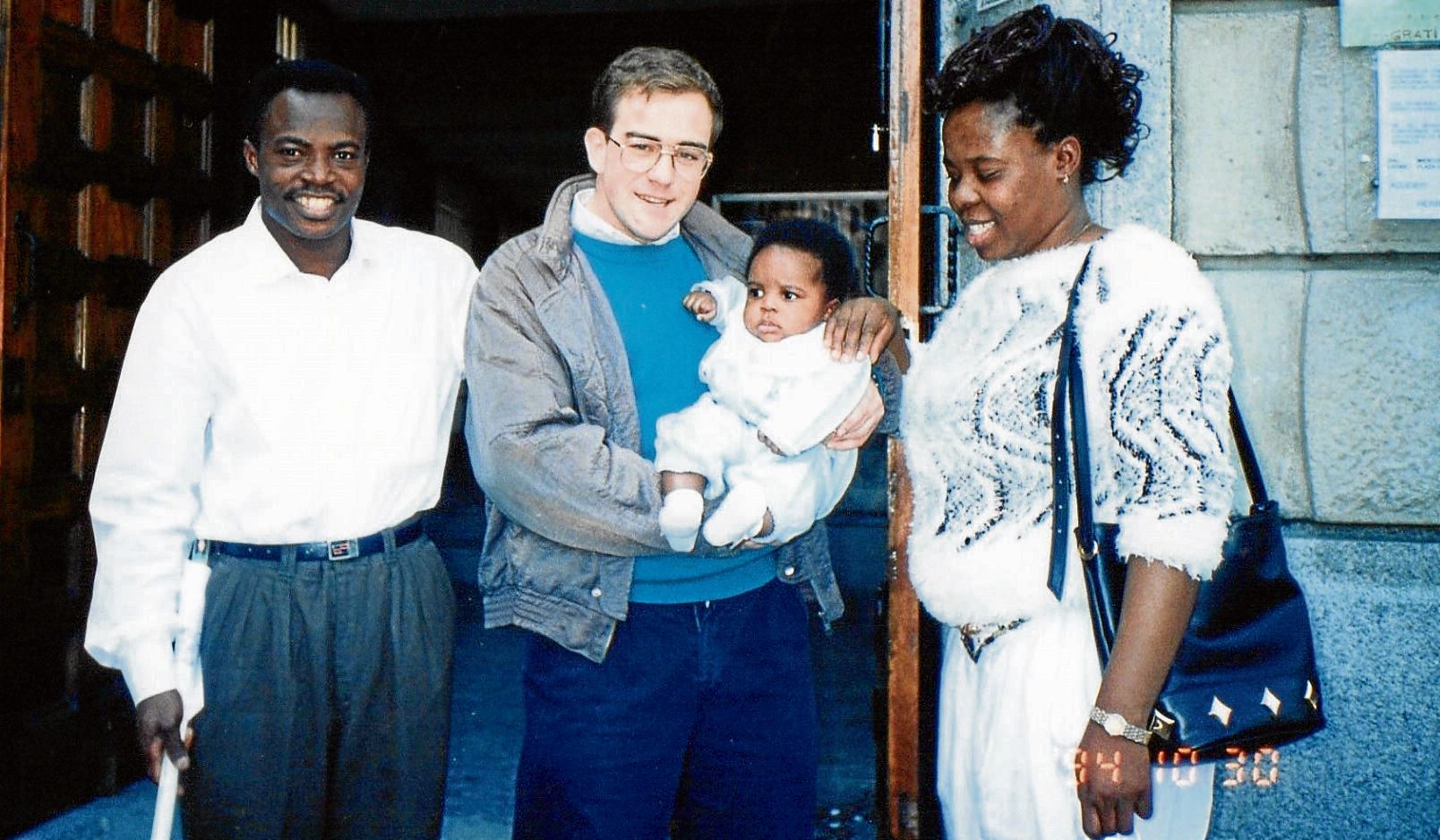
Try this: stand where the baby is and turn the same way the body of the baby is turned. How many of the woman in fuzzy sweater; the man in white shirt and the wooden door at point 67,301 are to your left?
1

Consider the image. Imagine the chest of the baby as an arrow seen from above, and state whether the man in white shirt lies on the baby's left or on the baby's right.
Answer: on the baby's right

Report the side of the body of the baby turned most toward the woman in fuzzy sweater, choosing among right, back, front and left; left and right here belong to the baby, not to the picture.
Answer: left

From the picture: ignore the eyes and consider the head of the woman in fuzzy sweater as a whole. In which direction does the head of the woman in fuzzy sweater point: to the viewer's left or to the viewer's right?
to the viewer's left

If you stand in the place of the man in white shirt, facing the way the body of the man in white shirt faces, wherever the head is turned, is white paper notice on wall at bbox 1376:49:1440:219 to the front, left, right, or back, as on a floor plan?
left

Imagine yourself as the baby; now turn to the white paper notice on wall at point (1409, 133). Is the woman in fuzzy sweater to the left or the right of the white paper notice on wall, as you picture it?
right

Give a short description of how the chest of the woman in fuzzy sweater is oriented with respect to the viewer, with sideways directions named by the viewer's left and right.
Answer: facing the viewer and to the left of the viewer

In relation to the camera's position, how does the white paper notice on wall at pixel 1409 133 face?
facing the viewer

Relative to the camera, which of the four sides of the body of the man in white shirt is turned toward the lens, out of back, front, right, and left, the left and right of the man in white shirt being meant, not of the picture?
front

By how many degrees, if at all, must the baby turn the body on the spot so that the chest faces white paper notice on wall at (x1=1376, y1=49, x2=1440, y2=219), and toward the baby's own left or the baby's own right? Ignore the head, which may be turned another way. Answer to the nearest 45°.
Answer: approximately 135° to the baby's own left
